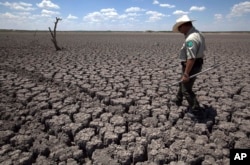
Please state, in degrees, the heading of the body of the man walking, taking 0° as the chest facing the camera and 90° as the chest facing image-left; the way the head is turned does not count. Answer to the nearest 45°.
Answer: approximately 90°
